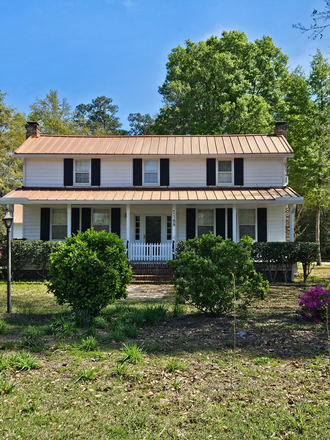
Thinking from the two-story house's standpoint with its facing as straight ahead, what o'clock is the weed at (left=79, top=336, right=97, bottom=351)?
The weed is roughly at 12 o'clock from the two-story house.

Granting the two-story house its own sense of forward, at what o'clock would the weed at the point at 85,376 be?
The weed is roughly at 12 o'clock from the two-story house.

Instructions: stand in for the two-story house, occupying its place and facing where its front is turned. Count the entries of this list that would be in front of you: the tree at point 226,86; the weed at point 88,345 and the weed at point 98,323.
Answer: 2

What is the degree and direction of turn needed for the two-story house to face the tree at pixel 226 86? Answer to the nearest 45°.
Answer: approximately 135° to its left

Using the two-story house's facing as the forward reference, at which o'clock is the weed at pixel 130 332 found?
The weed is roughly at 12 o'clock from the two-story house.

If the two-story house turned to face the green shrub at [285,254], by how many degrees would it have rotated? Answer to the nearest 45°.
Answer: approximately 45° to its left

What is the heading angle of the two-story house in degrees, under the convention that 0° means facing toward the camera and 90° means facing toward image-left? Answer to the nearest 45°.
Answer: approximately 0°

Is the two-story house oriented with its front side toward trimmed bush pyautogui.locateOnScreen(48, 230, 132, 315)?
yes

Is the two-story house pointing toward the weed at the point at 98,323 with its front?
yes

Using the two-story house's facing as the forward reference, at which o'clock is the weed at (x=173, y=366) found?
The weed is roughly at 12 o'clock from the two-story house.

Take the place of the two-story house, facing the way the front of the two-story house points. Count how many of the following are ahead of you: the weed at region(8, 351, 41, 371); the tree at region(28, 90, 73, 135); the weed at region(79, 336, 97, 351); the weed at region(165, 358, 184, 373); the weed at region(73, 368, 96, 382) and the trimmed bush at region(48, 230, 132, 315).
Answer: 5
